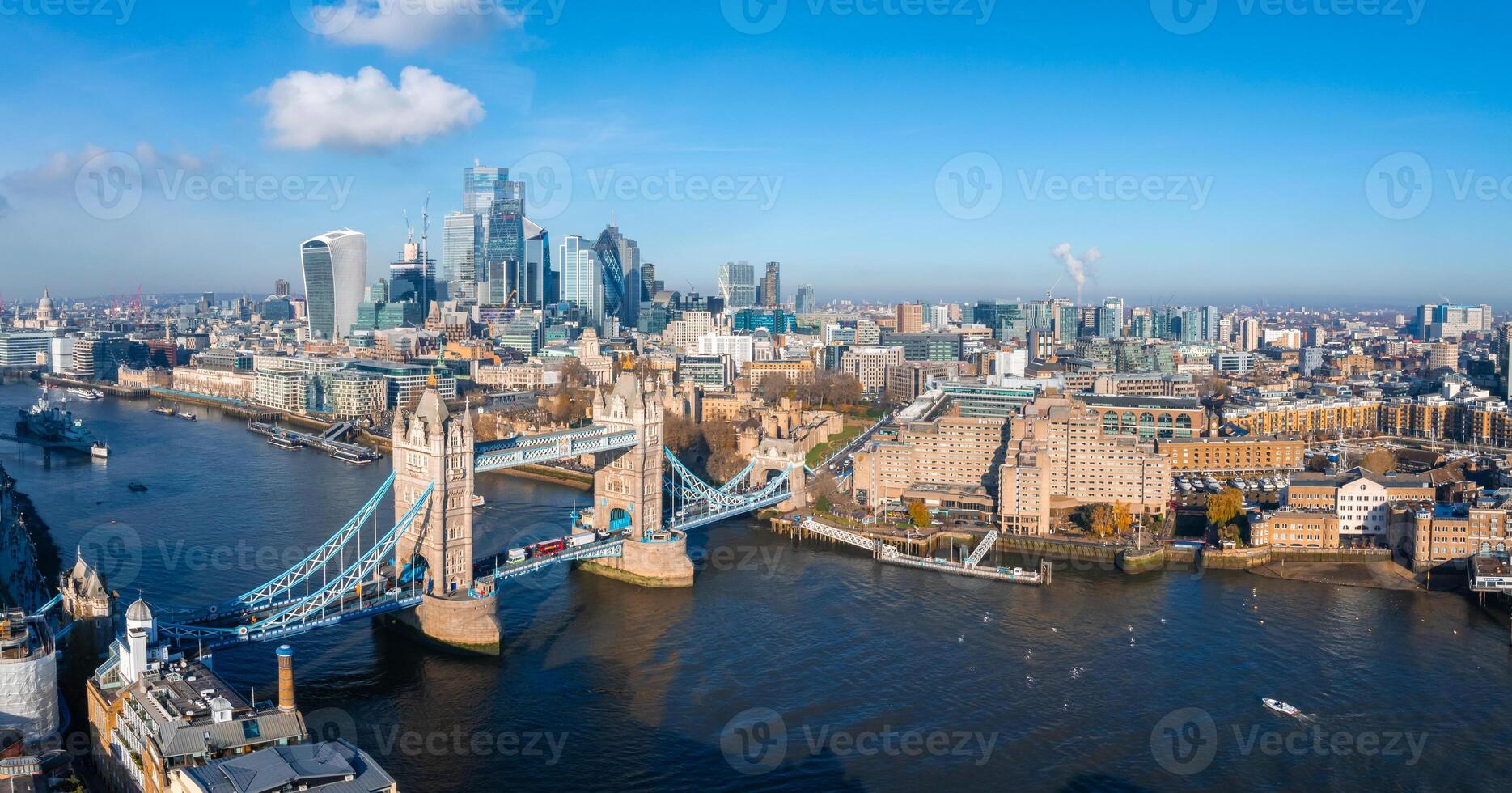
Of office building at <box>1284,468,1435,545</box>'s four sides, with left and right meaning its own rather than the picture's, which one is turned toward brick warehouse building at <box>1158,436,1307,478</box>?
back

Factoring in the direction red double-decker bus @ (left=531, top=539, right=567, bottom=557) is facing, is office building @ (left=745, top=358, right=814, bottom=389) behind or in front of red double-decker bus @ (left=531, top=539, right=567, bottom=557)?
behind

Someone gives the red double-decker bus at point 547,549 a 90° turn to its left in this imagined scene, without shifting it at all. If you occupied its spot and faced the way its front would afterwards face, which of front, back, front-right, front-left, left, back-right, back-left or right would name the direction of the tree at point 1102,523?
front-left

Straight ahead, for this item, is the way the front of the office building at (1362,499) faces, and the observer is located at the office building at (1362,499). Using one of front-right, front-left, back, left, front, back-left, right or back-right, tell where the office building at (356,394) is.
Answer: right

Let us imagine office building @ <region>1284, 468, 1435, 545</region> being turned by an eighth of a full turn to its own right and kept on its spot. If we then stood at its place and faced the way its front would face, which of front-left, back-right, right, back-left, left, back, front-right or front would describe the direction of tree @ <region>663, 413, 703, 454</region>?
front-right

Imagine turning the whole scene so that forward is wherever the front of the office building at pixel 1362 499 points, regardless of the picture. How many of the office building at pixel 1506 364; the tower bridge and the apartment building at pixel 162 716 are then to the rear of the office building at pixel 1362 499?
1

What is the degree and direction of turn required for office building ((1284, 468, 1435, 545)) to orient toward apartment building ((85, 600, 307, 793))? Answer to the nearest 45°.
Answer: approximately 45° to its right

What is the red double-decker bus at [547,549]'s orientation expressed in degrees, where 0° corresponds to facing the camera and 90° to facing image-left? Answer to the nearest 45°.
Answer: approximately 45°

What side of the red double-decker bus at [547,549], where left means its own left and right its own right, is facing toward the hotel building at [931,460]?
back

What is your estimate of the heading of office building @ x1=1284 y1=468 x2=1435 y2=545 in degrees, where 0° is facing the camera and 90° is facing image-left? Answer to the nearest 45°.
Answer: approximately 0°
